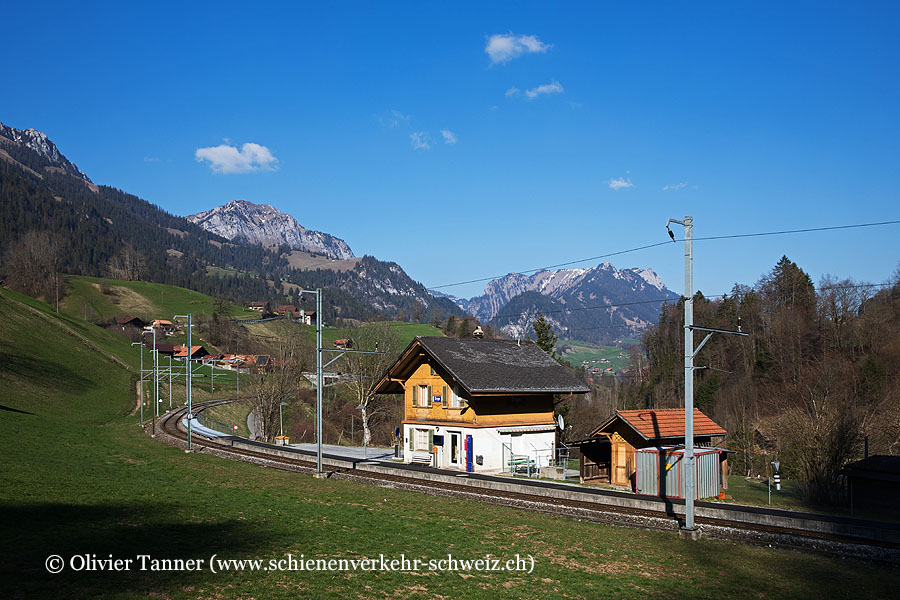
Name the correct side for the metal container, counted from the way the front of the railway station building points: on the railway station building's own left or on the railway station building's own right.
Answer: on the railway station building's own left

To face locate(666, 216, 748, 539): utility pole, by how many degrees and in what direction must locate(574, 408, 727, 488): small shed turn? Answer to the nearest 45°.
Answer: approximately 45° to its left

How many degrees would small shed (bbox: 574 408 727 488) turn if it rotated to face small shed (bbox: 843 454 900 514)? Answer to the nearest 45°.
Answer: approximately 90° to its left

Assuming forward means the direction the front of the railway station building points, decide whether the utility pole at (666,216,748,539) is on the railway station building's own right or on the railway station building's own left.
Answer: on the railway station building's own left

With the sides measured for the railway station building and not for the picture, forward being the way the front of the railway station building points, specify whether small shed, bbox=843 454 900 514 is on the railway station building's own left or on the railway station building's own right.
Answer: on the railway station building's own left

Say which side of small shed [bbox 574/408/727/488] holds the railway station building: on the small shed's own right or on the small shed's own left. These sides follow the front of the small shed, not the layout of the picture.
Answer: on the small shed's own right
